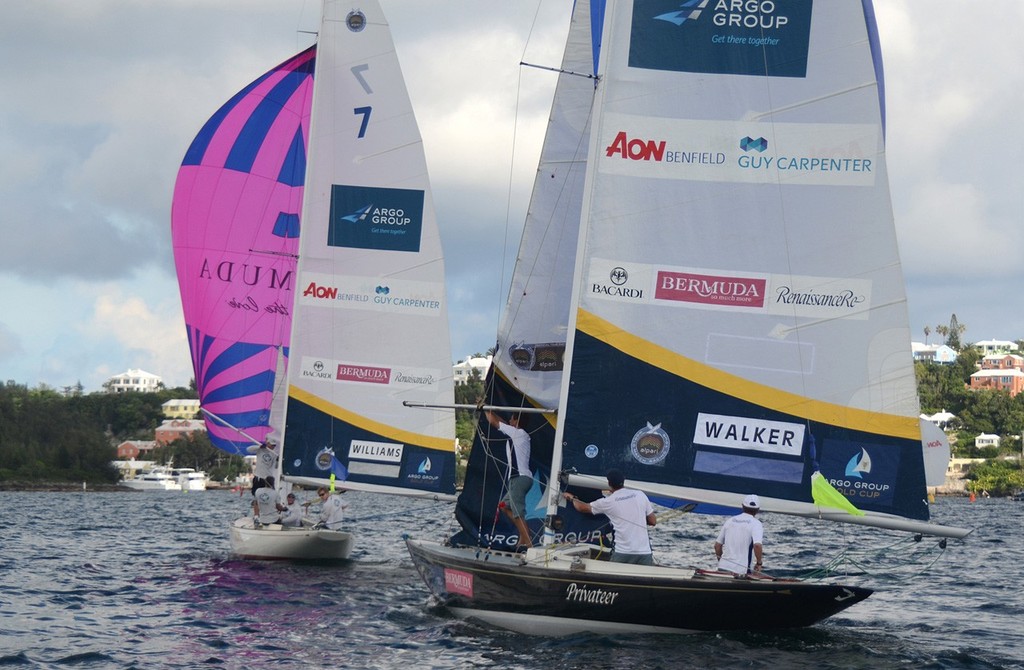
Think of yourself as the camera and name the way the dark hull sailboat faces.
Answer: facing to the left of the viewer

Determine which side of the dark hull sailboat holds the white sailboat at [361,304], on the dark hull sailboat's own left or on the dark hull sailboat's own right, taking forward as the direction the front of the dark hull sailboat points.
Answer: on the dark hull sailboat's own right
